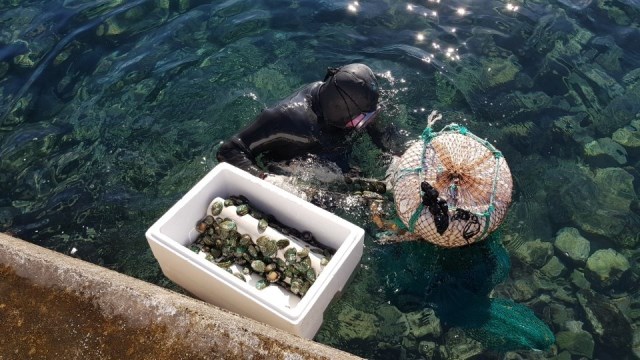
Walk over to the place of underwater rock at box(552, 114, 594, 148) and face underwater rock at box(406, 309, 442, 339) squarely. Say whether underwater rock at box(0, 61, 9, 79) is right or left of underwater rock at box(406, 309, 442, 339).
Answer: right

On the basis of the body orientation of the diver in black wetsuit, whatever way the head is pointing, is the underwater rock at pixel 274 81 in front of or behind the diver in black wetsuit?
behind

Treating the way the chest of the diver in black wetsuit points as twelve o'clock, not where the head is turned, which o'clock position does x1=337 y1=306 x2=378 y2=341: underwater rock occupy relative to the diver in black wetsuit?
The underwater rock is roughly at 1 o'clock from the diver in black wetsuit.

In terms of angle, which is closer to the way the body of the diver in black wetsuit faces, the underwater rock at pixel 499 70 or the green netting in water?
the green netting in water

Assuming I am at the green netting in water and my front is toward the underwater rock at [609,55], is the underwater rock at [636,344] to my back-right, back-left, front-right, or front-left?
front-right

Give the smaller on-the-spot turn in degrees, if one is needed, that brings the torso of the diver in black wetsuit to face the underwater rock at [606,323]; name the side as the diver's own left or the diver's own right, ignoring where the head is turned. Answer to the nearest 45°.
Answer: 0° — they already face it

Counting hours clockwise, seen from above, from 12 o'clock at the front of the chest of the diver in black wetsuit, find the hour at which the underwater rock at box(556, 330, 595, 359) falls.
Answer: The underwater rock is roughly at 12 o'clock from the diver in black wetsuit.

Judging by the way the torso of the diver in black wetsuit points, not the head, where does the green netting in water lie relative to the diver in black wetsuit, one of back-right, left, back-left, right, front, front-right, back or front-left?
front

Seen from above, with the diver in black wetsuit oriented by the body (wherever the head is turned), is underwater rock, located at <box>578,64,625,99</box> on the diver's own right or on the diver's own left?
on the diver's own left

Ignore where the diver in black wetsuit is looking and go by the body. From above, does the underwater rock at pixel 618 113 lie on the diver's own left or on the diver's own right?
on the diver's own left

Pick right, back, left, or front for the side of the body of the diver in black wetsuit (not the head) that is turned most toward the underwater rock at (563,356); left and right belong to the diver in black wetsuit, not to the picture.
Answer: front

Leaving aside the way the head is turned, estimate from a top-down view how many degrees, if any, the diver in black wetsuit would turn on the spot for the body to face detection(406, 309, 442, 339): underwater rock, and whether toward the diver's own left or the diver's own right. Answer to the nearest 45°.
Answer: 0° — they already face it

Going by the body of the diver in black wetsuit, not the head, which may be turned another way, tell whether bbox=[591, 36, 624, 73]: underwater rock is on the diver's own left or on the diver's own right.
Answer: on the diver's own left

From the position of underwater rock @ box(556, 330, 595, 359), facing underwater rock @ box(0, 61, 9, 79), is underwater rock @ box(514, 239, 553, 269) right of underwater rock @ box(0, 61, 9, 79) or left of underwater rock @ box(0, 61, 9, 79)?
right

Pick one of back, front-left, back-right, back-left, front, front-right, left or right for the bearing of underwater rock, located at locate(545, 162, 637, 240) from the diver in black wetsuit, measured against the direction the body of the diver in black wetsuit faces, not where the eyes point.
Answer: front-left

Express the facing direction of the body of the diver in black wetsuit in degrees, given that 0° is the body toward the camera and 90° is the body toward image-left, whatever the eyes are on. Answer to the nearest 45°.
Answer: approximately 315°

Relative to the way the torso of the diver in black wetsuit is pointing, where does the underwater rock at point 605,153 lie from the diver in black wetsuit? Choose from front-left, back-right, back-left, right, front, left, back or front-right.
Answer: front-left

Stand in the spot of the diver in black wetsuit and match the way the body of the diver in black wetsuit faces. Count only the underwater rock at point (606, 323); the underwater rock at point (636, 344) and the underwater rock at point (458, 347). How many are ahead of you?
3
